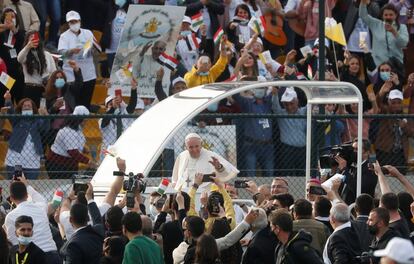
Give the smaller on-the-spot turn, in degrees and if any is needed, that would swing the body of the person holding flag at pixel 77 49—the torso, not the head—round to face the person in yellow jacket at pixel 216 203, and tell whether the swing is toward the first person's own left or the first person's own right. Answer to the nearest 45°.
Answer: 0° — they already face them

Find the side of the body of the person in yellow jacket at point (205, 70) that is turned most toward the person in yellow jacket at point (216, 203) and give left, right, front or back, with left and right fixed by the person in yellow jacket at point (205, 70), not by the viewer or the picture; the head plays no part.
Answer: front

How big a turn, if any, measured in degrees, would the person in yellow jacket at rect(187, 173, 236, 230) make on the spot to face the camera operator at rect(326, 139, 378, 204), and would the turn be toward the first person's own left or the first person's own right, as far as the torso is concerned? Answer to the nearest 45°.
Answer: approximately 45° to the first person's own right

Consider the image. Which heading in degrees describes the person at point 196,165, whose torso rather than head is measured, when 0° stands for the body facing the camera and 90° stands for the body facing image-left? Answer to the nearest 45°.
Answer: approximately 0°

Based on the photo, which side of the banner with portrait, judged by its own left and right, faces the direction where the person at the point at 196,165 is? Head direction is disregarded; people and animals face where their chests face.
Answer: front

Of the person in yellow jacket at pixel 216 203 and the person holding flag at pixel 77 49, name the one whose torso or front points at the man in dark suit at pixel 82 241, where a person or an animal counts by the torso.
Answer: the person holding flag

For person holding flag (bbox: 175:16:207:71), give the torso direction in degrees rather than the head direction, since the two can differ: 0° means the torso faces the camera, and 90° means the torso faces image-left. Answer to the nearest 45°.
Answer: approximately 0°

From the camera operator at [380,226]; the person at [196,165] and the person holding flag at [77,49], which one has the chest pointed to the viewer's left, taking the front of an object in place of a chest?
the camera operator

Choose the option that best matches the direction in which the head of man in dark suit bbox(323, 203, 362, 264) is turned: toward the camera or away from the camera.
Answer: away from the camera

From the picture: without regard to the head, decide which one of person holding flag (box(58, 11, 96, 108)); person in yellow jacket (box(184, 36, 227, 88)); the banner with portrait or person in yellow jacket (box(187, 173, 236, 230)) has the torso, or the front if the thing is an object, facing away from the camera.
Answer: person in yellow jacket (box(187, 173, 236, 230))

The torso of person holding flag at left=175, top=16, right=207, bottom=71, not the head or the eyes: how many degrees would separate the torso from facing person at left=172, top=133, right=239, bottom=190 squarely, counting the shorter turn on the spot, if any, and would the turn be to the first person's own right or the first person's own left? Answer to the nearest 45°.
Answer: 0° — they already face them
